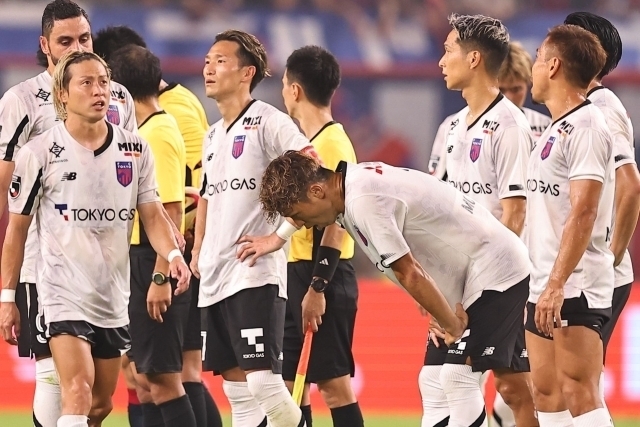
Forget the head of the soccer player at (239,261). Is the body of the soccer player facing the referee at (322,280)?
no

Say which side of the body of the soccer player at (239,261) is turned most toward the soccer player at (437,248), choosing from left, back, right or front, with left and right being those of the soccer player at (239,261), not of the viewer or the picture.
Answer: left

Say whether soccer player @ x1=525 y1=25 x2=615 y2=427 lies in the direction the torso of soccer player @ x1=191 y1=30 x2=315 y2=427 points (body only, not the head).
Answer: no

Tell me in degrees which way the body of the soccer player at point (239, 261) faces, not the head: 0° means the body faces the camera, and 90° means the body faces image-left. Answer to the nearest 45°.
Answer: approximately 45°

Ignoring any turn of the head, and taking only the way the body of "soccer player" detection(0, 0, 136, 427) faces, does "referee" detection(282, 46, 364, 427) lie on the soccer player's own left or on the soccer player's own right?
on the soccer player's own left

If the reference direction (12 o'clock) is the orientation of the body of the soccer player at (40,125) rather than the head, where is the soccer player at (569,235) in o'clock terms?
the soccer player at (569,235) is roughly at 10 o'clock from the soccer player at (40,125).

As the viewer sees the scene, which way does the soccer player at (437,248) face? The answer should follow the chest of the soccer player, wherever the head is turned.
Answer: to the viewer's left

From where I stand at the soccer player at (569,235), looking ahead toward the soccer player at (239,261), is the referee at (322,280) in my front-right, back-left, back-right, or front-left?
front-right

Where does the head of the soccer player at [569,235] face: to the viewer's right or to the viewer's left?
to the viewer's left

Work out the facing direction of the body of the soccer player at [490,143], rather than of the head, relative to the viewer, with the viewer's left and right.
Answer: facing the viewer and to the left of the viewer

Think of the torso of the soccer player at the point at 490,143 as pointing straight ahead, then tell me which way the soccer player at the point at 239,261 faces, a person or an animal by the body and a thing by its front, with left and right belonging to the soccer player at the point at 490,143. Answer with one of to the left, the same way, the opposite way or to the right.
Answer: the same way

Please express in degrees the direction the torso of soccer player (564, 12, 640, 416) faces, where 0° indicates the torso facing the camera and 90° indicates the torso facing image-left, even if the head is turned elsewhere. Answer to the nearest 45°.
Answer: approximately 90°
